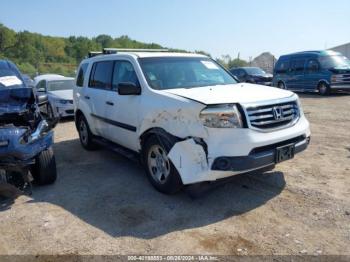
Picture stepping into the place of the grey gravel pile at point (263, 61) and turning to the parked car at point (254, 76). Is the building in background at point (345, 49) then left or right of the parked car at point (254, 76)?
left

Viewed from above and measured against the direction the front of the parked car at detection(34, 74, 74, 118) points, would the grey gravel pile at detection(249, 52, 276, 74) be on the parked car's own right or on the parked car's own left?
on the parked car's own left

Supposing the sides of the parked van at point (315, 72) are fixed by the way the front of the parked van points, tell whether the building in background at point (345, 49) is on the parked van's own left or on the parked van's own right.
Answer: on the parked van's own left

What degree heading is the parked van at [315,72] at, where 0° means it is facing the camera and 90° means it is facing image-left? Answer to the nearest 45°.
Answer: approximately 315°

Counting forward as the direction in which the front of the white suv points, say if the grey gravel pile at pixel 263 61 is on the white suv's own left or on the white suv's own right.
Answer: on the white suv's own left

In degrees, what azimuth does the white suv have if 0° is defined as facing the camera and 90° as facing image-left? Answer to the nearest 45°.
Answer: approximately 315°

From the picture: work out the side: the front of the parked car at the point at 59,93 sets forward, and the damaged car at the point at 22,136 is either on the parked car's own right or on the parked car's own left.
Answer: on the parked car's own right

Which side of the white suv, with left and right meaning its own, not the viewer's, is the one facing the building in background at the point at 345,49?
left
